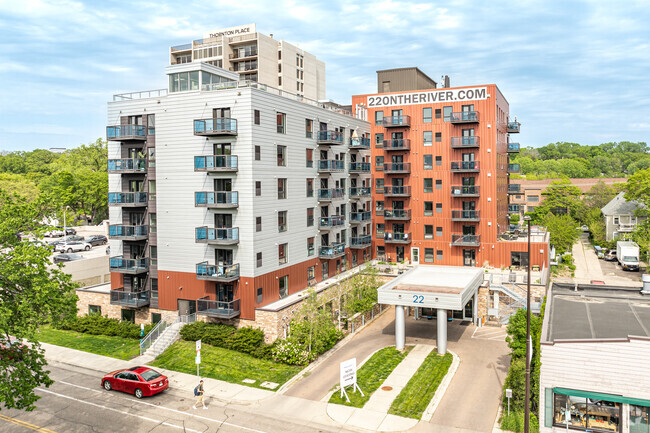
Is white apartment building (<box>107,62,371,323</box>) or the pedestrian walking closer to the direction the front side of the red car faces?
the white apartment building

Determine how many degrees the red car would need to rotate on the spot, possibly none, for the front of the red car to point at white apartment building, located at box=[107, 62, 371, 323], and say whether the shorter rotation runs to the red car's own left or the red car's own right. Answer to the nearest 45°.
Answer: approximately 90° to the red car's own right

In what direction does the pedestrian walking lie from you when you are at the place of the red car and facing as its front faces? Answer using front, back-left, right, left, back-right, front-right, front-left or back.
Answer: back

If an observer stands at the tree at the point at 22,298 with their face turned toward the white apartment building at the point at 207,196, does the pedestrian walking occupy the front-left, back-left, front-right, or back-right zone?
front-right

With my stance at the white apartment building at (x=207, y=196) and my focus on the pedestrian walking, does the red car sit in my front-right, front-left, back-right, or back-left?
front-right

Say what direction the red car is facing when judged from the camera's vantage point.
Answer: facing away from the viewer and to the left of the viewer
